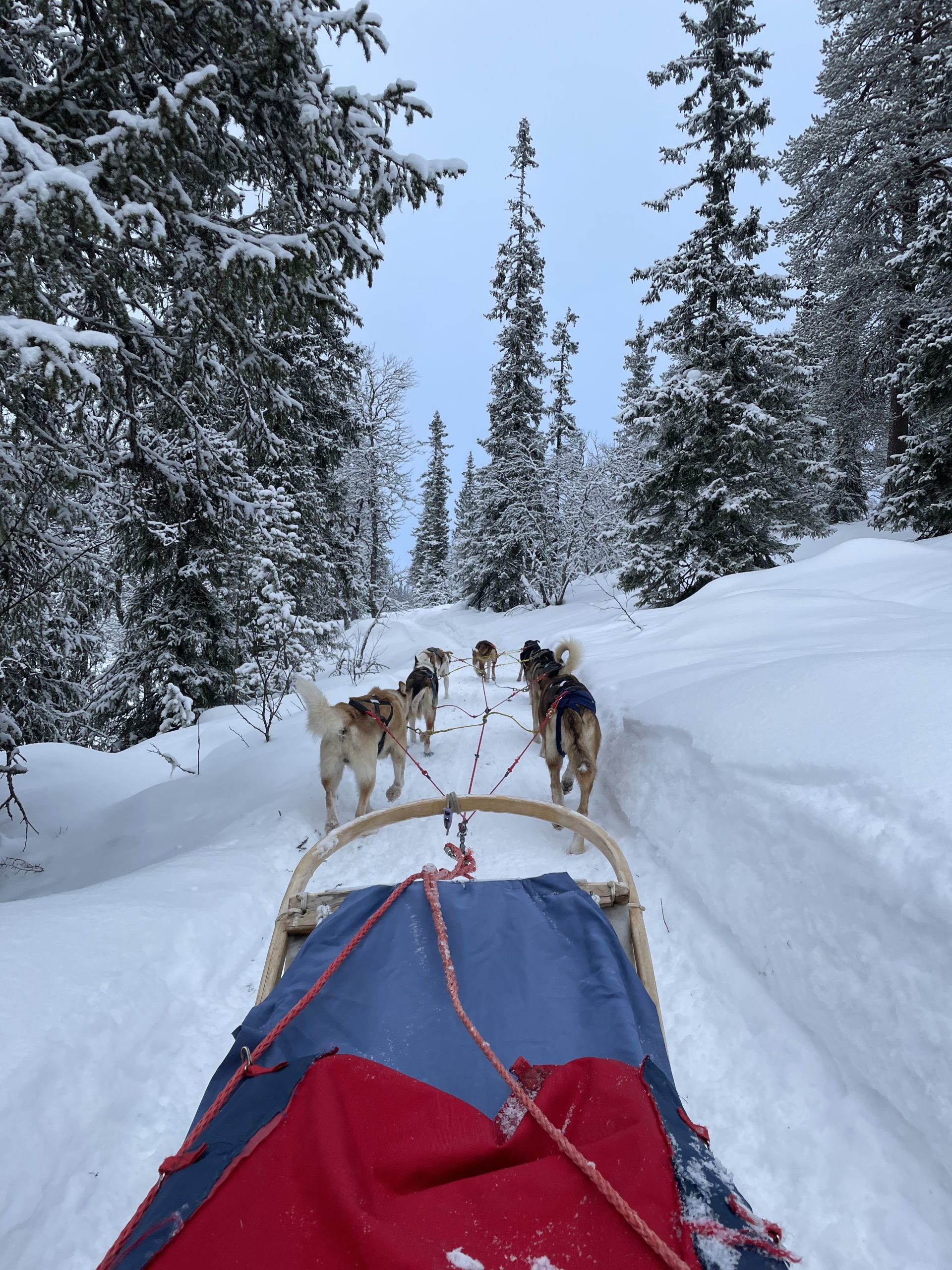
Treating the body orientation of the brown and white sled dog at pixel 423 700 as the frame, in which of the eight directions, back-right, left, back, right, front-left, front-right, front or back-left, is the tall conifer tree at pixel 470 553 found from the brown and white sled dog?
front

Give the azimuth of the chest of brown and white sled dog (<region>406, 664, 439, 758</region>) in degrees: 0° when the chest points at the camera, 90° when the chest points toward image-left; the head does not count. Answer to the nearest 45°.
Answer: approximately 180°

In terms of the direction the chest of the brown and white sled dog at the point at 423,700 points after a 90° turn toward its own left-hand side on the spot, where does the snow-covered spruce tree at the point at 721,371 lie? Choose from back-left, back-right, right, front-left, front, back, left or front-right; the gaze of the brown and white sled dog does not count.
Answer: back-right

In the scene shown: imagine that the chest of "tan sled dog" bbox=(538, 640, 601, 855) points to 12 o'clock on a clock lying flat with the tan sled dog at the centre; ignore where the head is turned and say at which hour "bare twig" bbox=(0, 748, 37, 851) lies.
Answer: The bare twig is roughly at 9 o'clock from the tan sled dog.

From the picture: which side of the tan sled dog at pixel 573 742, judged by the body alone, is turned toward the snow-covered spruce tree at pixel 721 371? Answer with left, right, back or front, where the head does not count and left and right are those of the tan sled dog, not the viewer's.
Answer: front

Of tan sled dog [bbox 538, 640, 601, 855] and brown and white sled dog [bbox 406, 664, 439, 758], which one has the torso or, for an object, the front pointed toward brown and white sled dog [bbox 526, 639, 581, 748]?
the tan sled dog

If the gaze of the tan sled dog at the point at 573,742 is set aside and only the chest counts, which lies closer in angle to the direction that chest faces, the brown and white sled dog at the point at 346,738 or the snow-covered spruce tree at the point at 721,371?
the snow-covered spruce tree

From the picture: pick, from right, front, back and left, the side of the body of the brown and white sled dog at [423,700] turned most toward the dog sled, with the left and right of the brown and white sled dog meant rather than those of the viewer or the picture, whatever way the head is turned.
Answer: back

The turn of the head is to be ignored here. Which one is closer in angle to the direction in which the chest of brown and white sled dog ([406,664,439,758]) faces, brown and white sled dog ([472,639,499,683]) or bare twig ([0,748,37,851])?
the brown and white sled dog

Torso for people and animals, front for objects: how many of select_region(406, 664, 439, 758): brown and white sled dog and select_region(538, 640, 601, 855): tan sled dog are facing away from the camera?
2

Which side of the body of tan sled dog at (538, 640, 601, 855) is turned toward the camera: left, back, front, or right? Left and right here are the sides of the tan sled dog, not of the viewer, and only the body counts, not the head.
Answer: back

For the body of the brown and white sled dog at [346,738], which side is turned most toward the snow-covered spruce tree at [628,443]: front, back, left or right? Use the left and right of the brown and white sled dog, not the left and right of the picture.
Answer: front

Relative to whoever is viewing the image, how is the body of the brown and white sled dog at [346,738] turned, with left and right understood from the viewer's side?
facing away from the viewer and to the right of the viewer

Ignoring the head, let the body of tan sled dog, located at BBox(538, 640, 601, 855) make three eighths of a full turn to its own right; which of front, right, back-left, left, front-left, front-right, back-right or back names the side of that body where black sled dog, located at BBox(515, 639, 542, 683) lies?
back-left

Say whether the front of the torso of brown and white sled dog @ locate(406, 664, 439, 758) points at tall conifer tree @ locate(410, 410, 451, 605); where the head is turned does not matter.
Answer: yes

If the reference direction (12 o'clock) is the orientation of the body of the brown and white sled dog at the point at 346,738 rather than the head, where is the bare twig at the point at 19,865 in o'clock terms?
The bare twig is roughly at 8 o'clock from the brown and white sled dog.

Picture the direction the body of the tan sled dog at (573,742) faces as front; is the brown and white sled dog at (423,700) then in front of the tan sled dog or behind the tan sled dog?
in front
